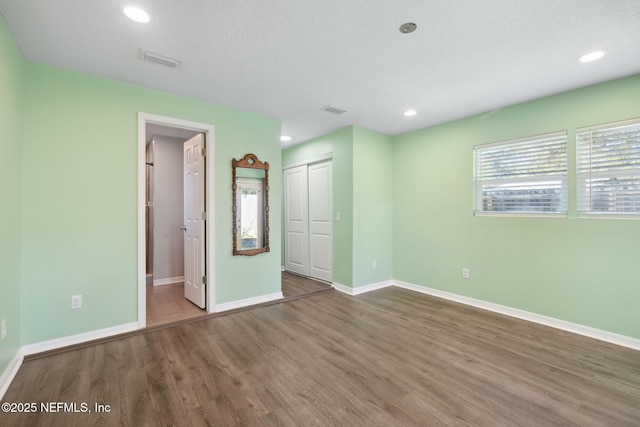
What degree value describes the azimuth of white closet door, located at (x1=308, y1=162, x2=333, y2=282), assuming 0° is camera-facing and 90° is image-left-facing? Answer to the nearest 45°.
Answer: approximately 45°

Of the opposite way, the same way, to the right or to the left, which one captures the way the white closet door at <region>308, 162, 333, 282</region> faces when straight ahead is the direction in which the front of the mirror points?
to the right

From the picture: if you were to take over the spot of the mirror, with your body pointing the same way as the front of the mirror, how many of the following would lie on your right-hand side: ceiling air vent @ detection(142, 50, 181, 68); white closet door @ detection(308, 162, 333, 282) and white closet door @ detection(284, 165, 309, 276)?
1

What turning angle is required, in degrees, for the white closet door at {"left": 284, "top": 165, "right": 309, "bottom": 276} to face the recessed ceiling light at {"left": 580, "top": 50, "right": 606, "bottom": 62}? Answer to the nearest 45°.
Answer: approximately 90° to its left

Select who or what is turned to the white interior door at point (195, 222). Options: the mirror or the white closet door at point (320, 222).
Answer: the white closet door

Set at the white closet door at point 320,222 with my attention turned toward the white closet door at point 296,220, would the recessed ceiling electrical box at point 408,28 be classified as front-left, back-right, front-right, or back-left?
back-left

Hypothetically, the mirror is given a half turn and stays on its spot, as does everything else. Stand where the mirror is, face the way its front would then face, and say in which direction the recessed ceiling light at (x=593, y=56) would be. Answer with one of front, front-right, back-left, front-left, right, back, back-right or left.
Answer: back

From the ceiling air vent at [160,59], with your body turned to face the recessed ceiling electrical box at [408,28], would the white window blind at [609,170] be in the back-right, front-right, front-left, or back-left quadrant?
front-left

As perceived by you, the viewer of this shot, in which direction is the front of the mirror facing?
facing the viewer and to the right of the viewer

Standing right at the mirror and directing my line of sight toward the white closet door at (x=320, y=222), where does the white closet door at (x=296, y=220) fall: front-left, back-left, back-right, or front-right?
front-left

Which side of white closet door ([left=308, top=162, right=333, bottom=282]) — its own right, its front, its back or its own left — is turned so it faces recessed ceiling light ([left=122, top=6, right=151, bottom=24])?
front

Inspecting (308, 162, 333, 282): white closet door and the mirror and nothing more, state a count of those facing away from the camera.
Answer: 0

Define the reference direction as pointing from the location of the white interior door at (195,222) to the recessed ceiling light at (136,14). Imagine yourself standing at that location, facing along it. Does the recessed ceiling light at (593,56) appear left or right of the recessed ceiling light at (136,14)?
left

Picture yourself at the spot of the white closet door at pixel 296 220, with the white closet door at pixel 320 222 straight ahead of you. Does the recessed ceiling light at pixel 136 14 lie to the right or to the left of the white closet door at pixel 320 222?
right

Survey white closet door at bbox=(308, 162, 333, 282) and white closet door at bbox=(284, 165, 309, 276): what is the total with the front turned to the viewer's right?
0

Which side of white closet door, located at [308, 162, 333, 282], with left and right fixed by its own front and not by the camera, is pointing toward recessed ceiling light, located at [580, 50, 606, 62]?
left

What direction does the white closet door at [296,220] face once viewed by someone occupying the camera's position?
facing the viewer and to the left of the viewer
